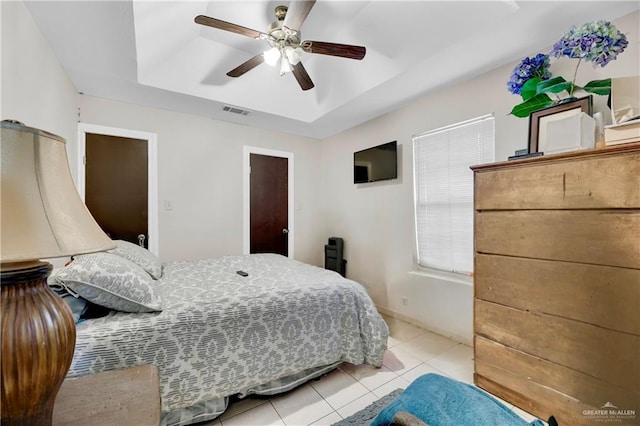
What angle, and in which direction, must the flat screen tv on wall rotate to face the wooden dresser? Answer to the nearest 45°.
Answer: approximately 90° to its left

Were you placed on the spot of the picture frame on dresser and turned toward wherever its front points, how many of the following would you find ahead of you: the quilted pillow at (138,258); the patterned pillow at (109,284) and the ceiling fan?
3

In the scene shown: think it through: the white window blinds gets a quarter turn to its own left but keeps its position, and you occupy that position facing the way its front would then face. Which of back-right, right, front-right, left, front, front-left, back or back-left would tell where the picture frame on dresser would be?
front

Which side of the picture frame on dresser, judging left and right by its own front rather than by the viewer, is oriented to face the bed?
front

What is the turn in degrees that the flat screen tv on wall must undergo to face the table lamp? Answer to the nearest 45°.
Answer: approximately 45° to its left

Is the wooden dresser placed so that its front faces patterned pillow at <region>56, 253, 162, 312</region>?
yes

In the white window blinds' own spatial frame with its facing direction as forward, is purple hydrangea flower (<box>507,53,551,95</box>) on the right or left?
on its left

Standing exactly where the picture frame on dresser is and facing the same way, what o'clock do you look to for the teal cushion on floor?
The teal cushion on floor is roughly at 11 o'clock from the picture frame on dresser.

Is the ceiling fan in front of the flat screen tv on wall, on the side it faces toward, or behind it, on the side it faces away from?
in front

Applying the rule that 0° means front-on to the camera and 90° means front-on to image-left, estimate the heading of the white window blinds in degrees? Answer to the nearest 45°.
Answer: approximately 45°

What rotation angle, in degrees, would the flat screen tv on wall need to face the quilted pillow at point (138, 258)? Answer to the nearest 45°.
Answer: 0° — it already faces it
